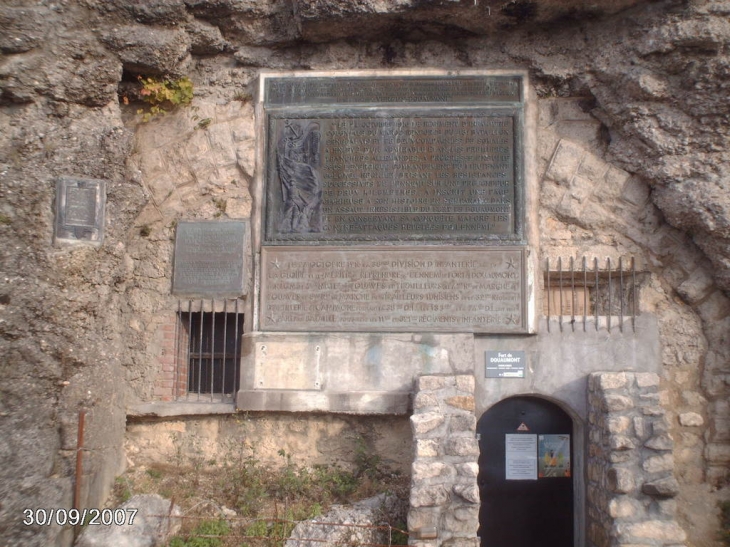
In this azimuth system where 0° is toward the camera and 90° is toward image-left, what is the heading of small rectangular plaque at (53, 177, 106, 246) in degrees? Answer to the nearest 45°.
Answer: approximately 0°

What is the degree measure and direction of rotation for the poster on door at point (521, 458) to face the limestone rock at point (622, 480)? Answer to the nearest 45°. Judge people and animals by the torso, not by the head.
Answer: approximately 45° to its left

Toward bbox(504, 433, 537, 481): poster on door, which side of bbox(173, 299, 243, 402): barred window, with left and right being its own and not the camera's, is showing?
left

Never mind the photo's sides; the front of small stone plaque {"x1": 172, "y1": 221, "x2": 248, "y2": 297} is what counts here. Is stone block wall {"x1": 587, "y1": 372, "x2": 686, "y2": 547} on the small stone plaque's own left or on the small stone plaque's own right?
on the small stone plaque's own left

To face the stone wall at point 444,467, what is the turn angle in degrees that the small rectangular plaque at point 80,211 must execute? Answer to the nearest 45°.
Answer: approximately 45° to its left

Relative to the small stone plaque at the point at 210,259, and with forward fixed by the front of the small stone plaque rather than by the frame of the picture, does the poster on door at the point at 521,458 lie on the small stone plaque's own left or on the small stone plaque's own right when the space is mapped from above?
on the small stone plaque's own left
